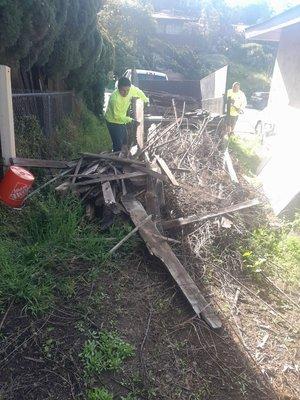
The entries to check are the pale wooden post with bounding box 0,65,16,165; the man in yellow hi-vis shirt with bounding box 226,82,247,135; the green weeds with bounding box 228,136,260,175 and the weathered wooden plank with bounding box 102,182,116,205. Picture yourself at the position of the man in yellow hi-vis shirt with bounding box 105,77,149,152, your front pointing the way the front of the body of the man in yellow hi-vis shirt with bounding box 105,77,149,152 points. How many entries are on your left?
2

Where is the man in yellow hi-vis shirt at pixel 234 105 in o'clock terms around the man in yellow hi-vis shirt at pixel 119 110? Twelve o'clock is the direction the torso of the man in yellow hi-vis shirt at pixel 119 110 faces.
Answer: the man in yellow hi-vis shirt at pixel 234 105 is roughly at 9 o'clock from the man in yellow hi-vis shirt at pixel 119 110.

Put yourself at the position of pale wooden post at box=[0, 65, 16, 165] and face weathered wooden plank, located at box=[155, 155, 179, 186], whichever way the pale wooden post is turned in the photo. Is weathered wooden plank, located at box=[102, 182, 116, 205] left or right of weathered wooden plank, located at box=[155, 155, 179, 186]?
right

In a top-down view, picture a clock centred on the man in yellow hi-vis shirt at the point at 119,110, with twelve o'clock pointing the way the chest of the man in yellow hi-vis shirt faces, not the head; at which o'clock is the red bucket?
The red bucket is roughly at 2 o'clock from the man in yellow hi-vis shirt.

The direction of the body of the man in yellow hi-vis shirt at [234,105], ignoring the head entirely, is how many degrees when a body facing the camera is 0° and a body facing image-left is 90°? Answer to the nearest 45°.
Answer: approximately 45°

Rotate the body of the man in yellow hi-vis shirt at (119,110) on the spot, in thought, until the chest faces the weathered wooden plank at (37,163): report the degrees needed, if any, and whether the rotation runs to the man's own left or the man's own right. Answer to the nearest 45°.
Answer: approximately 90° to the man's own right

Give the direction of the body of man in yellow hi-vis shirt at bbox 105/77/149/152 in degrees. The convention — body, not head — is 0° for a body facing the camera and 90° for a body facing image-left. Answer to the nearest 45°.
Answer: approximately 315°

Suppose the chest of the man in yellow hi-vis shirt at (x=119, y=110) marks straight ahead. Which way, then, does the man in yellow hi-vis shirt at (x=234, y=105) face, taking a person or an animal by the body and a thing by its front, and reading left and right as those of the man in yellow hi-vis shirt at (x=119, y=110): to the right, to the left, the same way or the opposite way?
to the right
